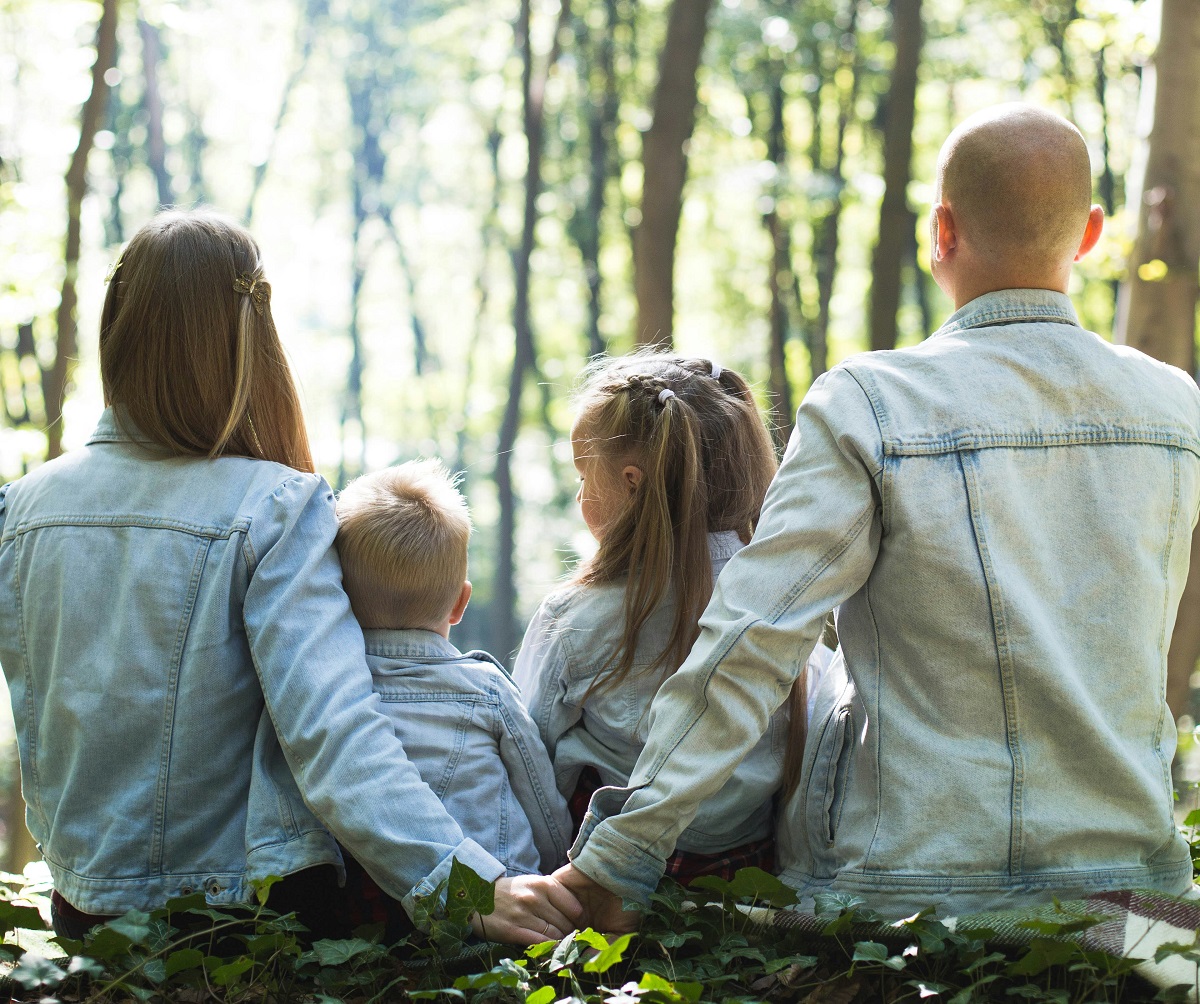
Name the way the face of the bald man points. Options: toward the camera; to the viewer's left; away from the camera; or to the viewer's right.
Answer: away from the camera

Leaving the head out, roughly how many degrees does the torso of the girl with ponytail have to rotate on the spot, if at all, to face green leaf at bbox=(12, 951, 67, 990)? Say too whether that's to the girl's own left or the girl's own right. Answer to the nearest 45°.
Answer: approximately 90° to the girl's own left

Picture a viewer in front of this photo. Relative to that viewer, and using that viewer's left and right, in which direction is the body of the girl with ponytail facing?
facing away from the viewer and to the left of the viewer

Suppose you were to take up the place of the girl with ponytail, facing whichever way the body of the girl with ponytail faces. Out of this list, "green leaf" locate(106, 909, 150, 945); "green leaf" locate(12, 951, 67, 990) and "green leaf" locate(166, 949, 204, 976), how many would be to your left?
3

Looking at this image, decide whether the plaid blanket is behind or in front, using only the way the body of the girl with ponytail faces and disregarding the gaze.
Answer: behind

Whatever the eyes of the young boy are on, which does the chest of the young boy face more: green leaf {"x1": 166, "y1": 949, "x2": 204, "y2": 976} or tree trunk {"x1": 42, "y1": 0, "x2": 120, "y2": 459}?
the tree trunk

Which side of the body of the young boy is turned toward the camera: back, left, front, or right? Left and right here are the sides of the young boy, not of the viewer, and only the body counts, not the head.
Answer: back

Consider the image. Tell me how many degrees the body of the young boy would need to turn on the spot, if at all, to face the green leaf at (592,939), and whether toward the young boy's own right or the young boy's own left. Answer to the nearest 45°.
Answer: approximately 180°

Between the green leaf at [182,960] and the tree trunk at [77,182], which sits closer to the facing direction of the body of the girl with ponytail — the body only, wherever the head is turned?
the tree trunk

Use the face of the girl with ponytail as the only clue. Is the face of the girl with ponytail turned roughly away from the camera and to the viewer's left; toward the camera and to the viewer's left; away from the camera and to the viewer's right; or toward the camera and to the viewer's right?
away from the camera and to the viewer's left
